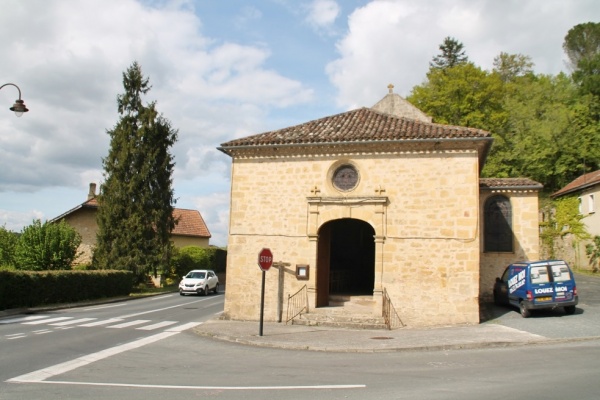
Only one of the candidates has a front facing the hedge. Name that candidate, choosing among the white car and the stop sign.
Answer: the white car

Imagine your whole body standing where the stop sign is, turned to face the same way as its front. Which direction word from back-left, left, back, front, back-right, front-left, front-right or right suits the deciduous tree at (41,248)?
back

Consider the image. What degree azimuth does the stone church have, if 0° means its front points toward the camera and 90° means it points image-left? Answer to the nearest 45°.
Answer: approximately 0°

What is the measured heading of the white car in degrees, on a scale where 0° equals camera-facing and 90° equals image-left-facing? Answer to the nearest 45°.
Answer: approximately 45°

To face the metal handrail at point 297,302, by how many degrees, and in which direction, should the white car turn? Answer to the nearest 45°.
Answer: approximately 45° to its left

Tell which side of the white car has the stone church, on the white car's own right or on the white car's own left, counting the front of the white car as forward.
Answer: on the white car's own left

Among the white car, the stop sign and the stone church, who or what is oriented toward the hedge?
the white car

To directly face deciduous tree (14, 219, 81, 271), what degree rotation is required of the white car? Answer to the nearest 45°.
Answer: approximately 45° to its right
